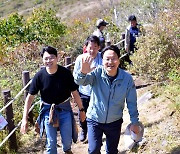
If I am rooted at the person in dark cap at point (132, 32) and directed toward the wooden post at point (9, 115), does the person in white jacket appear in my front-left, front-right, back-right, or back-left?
front-left

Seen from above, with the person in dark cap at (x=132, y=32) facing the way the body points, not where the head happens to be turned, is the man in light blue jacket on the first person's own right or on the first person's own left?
on the first person's own right

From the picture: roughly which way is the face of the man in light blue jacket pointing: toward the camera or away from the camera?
toward the camera

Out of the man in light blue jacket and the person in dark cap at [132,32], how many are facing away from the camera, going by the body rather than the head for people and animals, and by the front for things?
0

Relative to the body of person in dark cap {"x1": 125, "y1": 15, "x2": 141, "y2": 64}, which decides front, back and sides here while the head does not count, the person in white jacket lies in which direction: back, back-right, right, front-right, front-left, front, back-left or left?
front-right

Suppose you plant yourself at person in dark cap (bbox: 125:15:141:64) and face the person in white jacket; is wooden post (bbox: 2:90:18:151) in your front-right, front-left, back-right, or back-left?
front-right

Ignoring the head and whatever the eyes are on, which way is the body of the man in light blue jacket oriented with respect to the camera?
toward the camera

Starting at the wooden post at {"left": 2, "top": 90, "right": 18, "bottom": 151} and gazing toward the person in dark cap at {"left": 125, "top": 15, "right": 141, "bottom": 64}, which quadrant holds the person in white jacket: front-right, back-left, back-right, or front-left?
front-right

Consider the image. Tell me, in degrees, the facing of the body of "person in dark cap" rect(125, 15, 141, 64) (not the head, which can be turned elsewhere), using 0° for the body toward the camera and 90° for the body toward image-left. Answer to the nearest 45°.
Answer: approximately 315°

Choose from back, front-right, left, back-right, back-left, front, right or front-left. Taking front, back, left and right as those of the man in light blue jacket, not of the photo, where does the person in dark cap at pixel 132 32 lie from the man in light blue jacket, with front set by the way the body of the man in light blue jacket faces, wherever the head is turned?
back

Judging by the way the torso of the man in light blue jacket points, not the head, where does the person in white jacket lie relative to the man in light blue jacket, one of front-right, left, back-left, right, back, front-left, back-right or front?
back
